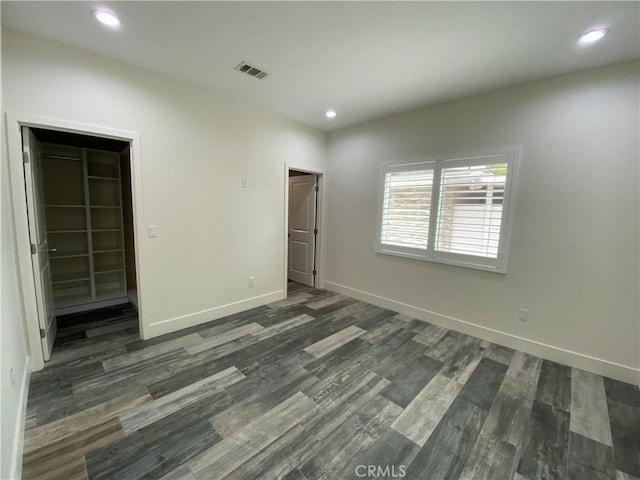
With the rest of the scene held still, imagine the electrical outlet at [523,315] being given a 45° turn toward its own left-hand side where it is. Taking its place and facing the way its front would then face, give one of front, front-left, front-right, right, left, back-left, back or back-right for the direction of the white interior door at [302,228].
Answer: back-right

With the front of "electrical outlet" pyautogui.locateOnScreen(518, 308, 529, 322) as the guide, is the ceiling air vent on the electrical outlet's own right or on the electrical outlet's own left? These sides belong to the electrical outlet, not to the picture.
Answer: on the electrical outlet's own right

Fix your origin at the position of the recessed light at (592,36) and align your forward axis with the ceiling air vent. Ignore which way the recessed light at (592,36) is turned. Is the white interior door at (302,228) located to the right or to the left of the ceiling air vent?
right

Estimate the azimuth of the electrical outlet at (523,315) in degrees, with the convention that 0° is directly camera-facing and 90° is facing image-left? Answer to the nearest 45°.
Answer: approximately 0°

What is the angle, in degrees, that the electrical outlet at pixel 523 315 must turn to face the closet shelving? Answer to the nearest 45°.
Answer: approximately 45° to its right
